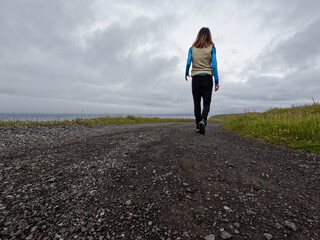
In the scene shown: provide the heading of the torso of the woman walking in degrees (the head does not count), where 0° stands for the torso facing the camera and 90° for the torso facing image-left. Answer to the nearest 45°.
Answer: approximately 180°

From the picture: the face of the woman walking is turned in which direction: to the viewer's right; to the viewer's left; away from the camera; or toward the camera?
away from the camera
